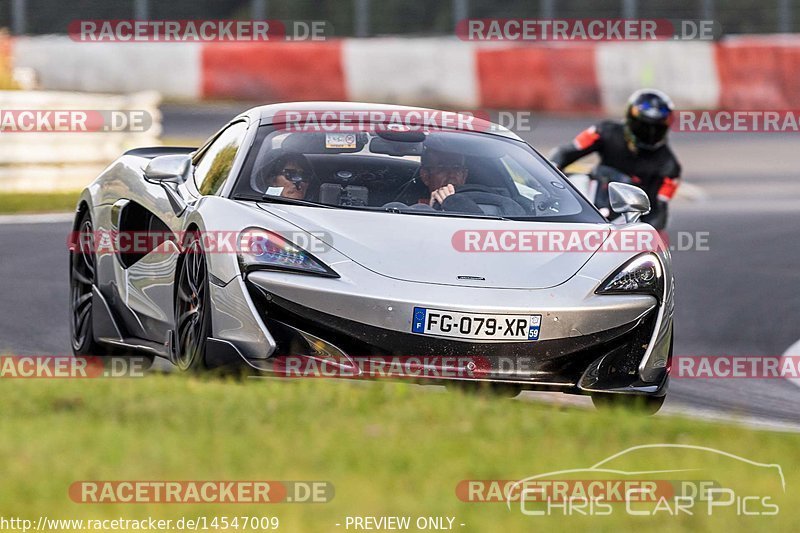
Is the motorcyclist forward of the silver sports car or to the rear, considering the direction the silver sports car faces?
to the rear

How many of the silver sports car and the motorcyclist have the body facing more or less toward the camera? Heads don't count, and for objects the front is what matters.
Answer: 2

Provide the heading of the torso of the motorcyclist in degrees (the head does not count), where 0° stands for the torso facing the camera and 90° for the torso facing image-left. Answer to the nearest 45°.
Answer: approximately 0°

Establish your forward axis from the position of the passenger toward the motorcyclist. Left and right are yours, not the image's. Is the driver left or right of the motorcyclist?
right

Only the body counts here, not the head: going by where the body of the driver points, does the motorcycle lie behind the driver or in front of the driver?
behind

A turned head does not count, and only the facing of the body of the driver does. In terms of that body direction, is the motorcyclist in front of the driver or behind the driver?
behind

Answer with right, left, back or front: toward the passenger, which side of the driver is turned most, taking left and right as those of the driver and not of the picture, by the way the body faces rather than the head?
right

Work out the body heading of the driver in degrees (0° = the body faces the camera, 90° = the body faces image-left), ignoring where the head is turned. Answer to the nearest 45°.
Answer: approximately 0°

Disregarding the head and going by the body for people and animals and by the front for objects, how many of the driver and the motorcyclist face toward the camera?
2
